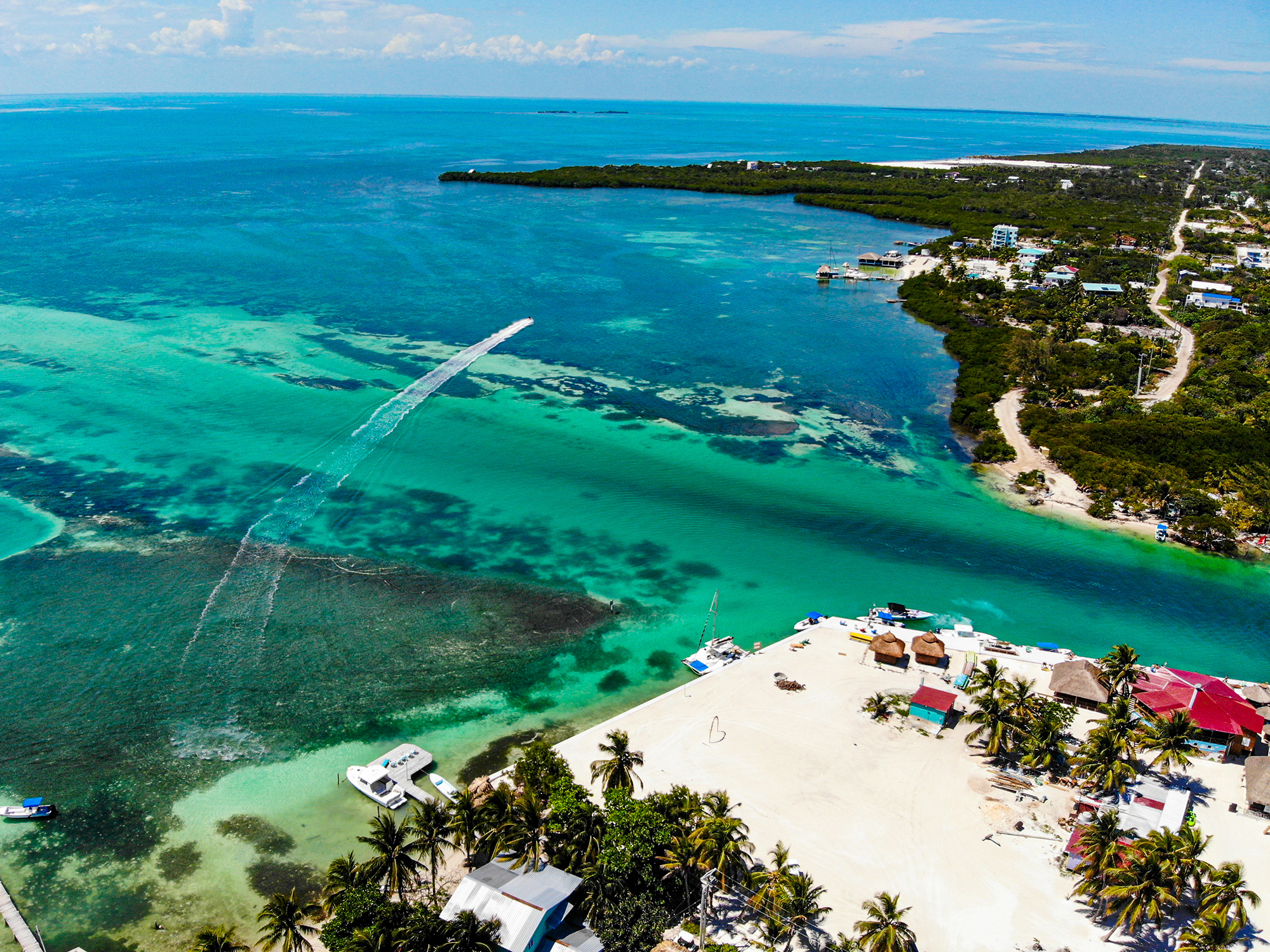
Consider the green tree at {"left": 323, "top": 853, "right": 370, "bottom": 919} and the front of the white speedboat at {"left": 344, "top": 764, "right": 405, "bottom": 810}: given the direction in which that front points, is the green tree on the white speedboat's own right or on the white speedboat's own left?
on the white speedboat's own left

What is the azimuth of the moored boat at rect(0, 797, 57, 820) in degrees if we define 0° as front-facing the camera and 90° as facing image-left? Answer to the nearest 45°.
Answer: approximately 90°

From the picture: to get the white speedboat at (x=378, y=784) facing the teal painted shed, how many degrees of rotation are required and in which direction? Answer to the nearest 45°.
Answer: approximately 135° to its right

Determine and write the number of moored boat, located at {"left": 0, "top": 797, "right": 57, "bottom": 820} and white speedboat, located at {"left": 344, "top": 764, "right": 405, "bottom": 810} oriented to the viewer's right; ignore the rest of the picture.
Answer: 0

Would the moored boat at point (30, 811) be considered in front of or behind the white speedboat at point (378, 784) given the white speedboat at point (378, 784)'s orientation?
in front

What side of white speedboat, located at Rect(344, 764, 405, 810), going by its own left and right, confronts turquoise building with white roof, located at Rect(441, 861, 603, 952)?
back

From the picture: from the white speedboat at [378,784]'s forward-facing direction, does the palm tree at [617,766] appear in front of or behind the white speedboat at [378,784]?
behind

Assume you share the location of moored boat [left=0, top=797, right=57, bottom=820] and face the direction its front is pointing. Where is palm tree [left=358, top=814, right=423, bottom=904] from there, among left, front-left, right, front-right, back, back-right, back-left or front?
back-left

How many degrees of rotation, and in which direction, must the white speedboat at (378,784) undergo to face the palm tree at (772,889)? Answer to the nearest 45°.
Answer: approximately 180°

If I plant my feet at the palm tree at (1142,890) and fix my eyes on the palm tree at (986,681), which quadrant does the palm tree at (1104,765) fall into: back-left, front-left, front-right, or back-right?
front-right

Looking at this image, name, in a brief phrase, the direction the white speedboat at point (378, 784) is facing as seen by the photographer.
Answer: facing away from the viewer and to the left of the viewer

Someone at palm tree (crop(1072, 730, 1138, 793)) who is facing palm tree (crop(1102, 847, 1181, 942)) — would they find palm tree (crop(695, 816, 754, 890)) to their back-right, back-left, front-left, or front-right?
front-right

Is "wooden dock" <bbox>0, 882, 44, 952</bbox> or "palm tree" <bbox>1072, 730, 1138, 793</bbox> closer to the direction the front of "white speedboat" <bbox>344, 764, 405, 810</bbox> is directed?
the wooden dock

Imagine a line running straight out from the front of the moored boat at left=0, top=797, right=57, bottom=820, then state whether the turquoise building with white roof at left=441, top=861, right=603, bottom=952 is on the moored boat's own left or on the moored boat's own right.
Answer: on the moored boat's own left

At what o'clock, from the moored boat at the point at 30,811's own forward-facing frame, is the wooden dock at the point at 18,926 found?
The wooden dock is roughly at 9 o'clock from the moored boat.

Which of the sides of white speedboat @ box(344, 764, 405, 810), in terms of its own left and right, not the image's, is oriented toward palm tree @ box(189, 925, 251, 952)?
left
